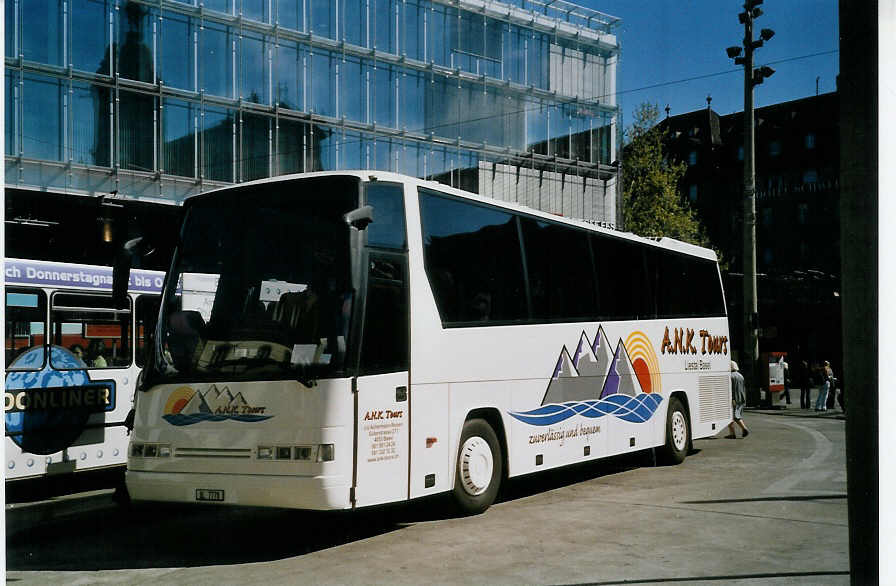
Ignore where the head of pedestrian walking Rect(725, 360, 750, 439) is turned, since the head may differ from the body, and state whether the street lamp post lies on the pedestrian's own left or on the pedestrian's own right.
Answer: on the pedestrian's own right

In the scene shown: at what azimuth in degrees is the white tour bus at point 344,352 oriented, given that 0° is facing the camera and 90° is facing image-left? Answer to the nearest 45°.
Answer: approximately 45°

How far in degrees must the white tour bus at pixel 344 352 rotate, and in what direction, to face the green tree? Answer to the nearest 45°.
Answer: approximately 135° to its right

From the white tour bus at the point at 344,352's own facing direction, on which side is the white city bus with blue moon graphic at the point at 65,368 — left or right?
on its right

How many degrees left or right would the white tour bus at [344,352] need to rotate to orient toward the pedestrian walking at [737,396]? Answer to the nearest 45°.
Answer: approximately 180°

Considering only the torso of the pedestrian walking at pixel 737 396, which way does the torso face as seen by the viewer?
to the viewer's left

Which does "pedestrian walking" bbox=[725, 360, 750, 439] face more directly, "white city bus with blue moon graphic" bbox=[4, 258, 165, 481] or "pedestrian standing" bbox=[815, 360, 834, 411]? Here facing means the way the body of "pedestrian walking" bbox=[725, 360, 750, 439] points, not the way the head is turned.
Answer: the white city bus with blue moon graphic
